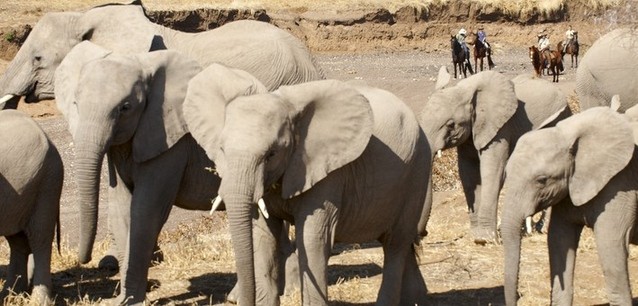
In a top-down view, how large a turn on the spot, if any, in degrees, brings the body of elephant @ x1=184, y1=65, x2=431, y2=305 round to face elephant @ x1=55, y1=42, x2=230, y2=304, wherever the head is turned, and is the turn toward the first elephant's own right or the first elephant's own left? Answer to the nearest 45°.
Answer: approximately 90° to the first elephant's own right

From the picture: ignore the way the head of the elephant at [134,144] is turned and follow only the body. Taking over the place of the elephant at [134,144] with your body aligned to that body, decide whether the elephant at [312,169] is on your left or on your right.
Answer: on your left

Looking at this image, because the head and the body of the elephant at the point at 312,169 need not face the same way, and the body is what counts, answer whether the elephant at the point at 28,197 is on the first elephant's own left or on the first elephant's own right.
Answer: on the first elephant's own right

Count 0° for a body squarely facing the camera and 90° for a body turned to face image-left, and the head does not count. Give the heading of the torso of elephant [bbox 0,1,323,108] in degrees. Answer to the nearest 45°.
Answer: approximately 90°

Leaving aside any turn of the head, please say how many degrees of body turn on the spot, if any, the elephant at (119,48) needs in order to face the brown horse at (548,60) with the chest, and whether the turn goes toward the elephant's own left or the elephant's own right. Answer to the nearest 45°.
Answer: approximately 135° to the elephant's own right

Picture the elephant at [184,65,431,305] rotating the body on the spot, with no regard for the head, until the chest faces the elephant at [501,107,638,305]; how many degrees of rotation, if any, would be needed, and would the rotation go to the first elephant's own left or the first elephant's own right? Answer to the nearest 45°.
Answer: approximately 135° to the first elephant's own left

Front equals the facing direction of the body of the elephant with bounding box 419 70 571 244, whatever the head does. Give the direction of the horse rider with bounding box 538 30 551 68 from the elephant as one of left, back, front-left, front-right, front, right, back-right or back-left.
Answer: back-right

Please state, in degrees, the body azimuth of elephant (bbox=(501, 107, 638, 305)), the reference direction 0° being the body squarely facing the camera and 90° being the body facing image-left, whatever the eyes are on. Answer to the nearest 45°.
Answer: approximately 45°

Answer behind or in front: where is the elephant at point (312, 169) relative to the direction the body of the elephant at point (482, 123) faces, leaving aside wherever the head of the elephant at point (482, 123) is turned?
in front

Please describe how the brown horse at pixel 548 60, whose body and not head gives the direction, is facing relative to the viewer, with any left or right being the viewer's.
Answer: facing the viewer and to the left of the viewer
